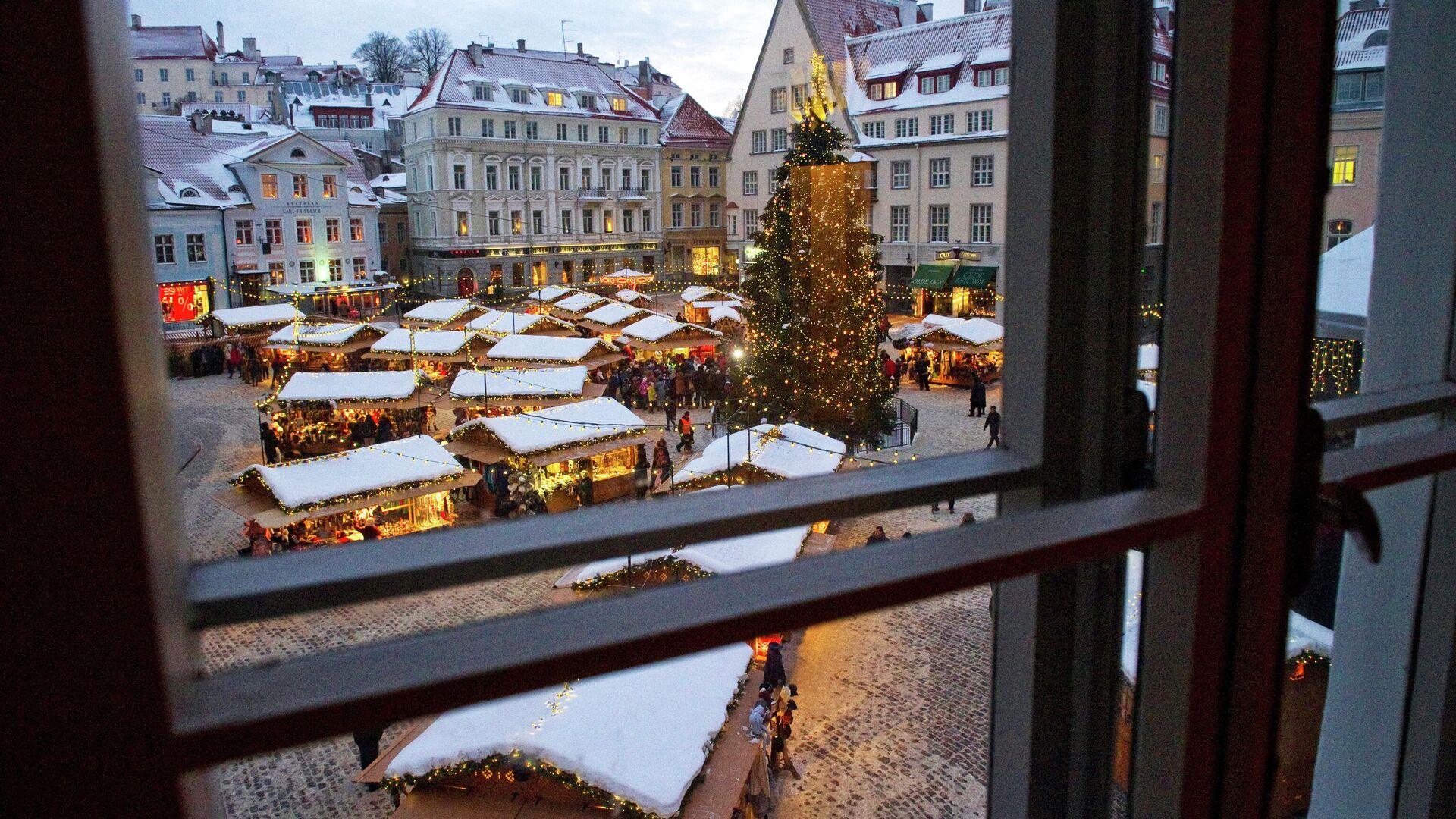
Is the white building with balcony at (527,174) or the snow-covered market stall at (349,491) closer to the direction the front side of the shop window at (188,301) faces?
the snow-covered market stall

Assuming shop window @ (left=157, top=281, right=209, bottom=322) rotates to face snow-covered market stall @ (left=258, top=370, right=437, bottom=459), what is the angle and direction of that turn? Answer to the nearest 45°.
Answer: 0° — it already faces it

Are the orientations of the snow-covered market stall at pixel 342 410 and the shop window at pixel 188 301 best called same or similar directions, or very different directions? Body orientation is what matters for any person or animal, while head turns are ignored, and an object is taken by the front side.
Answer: same or similar directions

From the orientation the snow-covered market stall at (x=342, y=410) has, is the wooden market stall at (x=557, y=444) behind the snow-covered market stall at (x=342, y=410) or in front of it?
in front

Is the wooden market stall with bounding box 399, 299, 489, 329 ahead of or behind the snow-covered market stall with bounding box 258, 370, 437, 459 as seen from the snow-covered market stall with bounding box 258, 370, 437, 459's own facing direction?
behind

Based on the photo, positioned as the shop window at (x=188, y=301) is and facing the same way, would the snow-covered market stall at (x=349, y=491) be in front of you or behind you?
in front

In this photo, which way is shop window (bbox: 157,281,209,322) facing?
toward the camera

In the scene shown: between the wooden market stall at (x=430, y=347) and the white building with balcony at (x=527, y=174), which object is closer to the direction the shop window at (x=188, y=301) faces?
the wooden market stall

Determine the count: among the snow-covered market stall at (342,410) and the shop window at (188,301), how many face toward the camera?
2

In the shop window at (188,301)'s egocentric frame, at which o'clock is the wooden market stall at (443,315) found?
The wooden market stall is roughly at 10 o'clock from the shop window.

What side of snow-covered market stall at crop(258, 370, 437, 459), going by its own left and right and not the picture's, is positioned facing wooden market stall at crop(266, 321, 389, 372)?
back

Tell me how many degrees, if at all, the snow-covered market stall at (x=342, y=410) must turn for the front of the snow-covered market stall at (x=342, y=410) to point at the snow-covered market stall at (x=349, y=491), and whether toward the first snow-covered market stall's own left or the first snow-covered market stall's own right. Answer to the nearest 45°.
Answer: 0° — it already faces it

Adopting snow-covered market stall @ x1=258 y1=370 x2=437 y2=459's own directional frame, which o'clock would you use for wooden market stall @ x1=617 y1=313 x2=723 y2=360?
The wooden market stall is roughly at 8 o'clock from the snow-covered market stall.

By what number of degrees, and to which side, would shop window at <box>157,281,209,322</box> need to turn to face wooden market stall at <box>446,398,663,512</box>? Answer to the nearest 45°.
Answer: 0° — it already faces it

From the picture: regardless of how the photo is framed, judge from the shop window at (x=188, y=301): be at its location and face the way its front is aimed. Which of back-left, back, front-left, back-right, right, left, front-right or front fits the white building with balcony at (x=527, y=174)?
back-left

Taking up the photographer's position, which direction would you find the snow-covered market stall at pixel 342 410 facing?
facing the viewer
